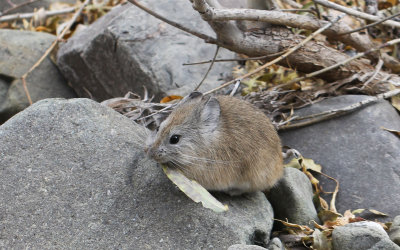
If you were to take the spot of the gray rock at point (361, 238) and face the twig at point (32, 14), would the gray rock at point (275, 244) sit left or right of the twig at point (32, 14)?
left

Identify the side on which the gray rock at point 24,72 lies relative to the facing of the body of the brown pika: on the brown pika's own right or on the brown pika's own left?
on the brown pika's own right

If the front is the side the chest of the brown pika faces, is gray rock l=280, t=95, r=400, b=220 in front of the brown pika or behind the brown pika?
behind

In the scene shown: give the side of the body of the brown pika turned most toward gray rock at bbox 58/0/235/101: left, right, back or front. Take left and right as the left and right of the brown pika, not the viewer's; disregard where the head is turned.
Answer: right

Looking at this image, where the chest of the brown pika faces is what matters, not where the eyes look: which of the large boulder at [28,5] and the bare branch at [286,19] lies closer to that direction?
the large boulder

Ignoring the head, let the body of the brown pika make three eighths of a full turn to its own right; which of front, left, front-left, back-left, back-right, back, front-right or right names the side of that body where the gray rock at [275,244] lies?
right

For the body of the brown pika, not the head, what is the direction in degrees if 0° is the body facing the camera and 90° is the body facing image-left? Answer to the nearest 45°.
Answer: approximately 90°

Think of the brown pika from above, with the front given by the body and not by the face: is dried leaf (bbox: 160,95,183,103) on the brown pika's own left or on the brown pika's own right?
on the brown pika's own right
